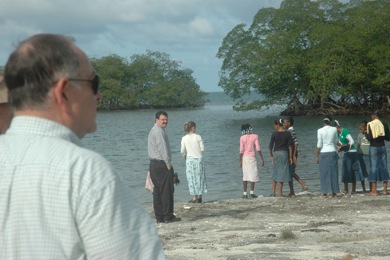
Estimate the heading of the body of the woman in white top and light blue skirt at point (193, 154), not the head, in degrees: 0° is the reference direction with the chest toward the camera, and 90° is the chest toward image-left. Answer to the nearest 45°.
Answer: approximately 180°

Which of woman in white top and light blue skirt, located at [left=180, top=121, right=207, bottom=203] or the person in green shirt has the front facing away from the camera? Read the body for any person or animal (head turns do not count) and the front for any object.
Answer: the woman in white top and light blue skirt

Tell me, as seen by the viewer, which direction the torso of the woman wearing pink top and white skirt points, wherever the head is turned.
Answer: away from the camera

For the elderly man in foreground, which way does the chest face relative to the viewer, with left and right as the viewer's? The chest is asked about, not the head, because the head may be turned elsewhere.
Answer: facing away from the viewer and to the right of the viewer

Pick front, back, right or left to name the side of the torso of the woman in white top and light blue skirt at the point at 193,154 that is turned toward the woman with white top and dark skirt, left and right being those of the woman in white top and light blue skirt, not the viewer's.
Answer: right

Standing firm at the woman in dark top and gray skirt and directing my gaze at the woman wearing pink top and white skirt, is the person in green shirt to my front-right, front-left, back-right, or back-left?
back-right

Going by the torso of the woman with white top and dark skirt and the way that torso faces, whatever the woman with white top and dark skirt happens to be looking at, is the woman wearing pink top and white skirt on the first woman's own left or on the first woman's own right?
on the first woman's own left

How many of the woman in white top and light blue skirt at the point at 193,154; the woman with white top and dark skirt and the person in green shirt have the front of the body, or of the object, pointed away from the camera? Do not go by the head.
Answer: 2

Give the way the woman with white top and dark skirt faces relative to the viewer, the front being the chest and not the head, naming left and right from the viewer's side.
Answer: facing away from the viewer
